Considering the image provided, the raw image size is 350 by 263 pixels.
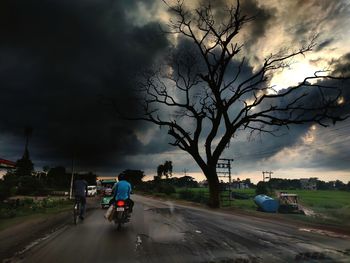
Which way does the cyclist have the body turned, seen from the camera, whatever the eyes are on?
away from the camera

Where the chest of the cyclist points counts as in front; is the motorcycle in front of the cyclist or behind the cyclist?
behind

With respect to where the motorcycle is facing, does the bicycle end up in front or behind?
in front

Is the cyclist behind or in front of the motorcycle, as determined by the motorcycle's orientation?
in front

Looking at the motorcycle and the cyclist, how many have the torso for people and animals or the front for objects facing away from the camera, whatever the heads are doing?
2

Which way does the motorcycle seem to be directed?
away from the camera

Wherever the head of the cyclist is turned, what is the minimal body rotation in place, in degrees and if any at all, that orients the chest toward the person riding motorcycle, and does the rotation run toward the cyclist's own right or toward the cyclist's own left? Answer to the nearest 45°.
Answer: approximately 135° to the cyclist's own right
